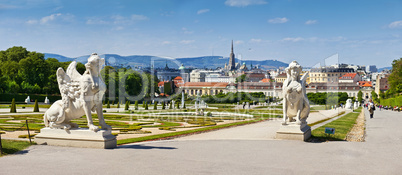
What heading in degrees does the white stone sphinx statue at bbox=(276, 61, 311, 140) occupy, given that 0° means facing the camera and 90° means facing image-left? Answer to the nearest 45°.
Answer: approximately 0°

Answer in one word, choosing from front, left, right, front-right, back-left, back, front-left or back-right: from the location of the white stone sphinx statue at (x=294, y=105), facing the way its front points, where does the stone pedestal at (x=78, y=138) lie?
front-right

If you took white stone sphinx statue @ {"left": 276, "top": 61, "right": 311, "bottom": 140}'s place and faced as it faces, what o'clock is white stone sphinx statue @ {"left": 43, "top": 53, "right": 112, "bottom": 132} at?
white stone sphinx statue @ {"left": 43, "top": 53, "right": 112, "bottom": 132} is roughly at 2 o'clock from white stone sphinx statue @ {"left": 276, "top": 61, "right": 311, "bottom": 140}.
